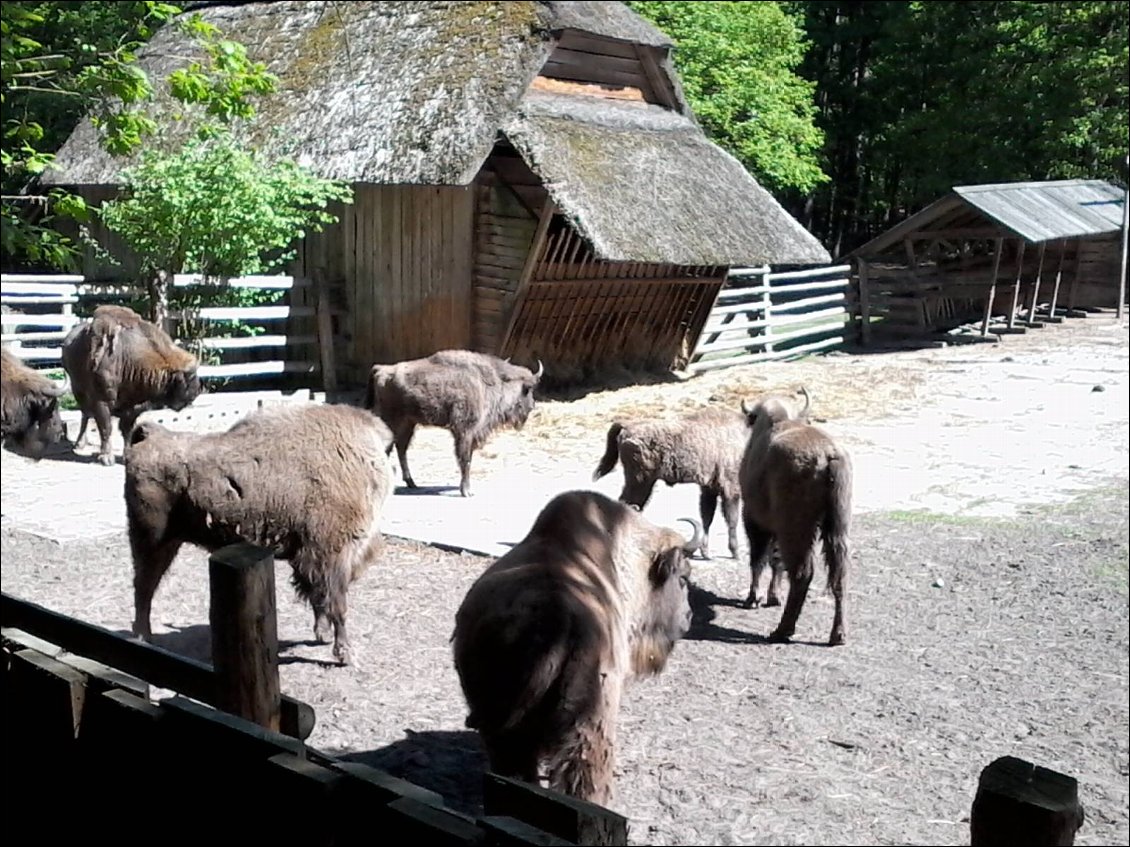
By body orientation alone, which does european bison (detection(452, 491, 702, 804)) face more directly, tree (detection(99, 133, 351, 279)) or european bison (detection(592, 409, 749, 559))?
the european bison

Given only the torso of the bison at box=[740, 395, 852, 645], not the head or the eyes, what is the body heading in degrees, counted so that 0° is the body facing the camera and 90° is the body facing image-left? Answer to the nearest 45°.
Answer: approximately 135°

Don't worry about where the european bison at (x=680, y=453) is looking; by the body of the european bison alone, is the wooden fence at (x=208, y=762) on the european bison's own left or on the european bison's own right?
on the european bison's own right

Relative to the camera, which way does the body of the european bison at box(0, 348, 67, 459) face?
to the viewer's right

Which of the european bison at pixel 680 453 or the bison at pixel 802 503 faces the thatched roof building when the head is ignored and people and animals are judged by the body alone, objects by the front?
the bison

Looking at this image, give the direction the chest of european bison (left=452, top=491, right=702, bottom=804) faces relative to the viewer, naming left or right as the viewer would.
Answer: facing away from the viewer and to the right of the viewer

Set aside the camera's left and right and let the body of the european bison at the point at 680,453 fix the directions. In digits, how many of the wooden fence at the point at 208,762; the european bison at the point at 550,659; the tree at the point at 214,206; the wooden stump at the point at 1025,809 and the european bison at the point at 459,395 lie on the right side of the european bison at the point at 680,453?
3

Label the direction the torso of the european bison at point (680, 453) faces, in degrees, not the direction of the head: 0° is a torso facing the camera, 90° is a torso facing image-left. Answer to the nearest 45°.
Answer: approximately 270°

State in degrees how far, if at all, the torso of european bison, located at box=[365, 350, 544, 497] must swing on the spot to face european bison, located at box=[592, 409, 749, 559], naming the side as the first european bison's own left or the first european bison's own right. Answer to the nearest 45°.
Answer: approximately 45° to the first european bison's own right

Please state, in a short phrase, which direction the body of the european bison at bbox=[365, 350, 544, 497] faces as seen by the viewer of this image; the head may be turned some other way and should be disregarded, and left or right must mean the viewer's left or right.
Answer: facing to the right of the viewer

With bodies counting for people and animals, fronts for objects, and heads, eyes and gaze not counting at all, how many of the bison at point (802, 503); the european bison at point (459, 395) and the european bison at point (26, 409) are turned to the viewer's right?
2

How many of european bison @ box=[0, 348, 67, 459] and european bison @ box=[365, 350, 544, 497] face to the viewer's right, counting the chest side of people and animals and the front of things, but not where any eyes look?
2

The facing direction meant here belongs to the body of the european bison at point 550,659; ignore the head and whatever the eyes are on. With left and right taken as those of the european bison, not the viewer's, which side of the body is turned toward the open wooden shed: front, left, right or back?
front

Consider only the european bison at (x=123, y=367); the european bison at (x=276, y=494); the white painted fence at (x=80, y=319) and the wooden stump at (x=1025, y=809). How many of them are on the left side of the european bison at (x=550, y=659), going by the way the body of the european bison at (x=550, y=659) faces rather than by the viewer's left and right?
3
